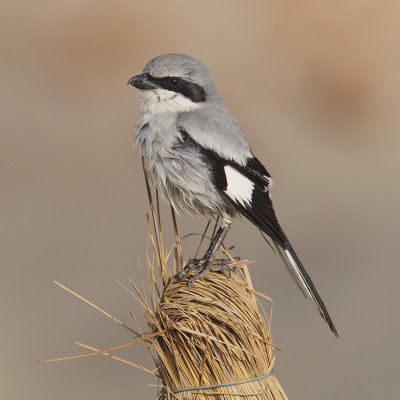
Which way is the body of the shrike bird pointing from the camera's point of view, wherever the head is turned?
to the viewer's left
